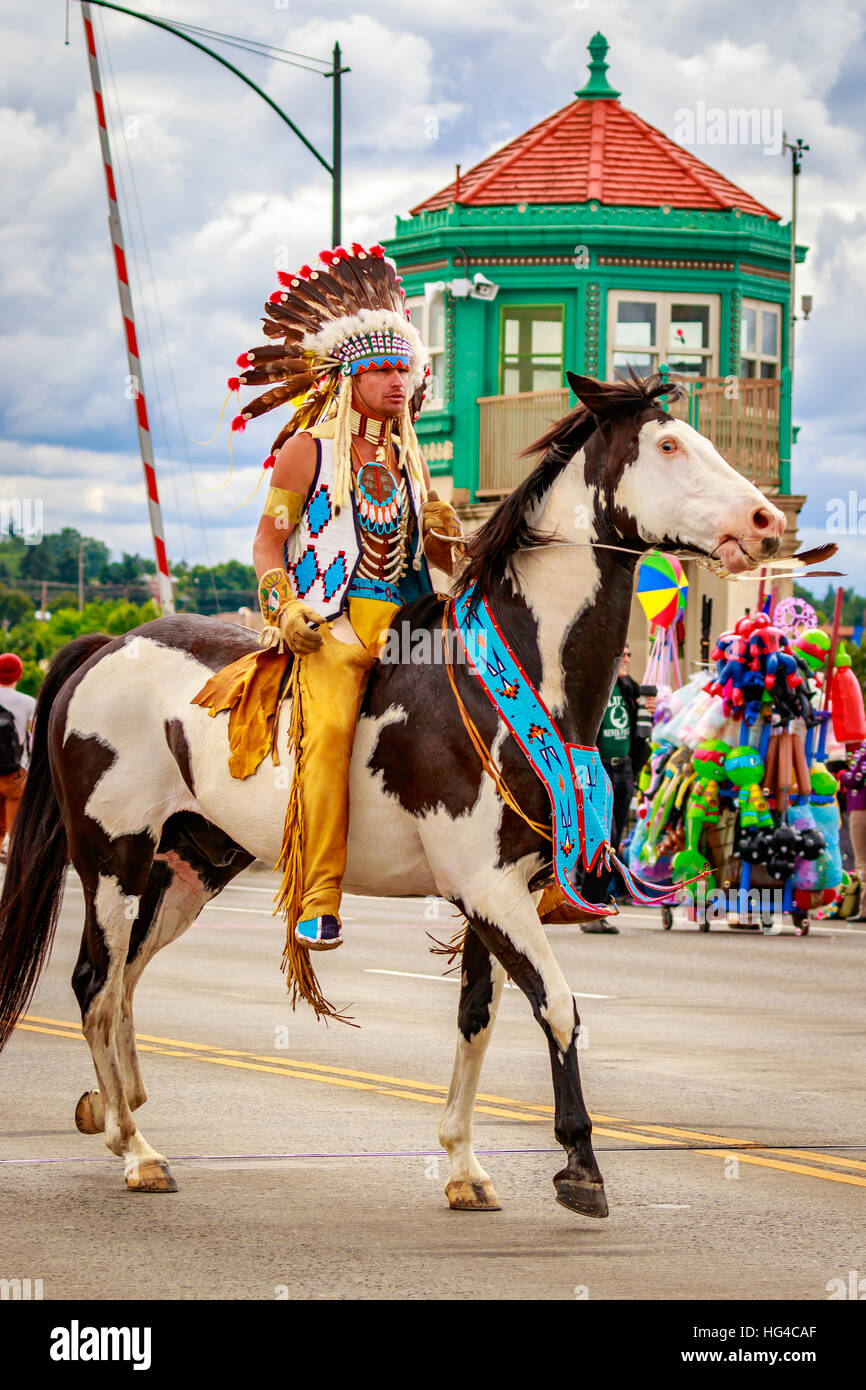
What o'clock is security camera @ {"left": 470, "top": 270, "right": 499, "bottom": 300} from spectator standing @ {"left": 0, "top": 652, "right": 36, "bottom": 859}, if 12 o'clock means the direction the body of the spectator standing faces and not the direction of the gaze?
The security camera is roughly at 1 o'clock from the spectator standing.

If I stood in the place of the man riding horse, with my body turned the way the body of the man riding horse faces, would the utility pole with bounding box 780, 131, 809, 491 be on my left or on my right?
on my left

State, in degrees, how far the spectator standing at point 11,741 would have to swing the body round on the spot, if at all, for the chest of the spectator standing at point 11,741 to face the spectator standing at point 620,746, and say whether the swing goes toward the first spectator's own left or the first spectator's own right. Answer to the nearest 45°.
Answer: approximately 90° to the first spectator's own right

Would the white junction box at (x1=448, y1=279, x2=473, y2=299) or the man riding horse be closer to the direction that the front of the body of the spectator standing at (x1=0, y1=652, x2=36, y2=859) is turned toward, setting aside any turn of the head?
the white junction box

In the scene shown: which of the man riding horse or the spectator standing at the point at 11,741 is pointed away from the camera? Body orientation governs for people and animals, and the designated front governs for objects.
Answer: the spectator standing

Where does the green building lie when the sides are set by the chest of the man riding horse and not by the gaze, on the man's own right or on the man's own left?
on the man's own left

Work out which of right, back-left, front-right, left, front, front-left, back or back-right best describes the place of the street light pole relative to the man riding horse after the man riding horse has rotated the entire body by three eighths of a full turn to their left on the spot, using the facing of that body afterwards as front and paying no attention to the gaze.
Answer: front

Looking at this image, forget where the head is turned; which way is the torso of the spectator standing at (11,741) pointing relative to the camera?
away from the camera

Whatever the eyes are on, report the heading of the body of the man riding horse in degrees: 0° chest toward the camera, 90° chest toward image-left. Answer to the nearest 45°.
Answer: approximately 315°

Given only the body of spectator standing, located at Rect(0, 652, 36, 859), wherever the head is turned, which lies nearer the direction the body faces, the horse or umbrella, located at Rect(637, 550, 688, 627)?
the umbrella
